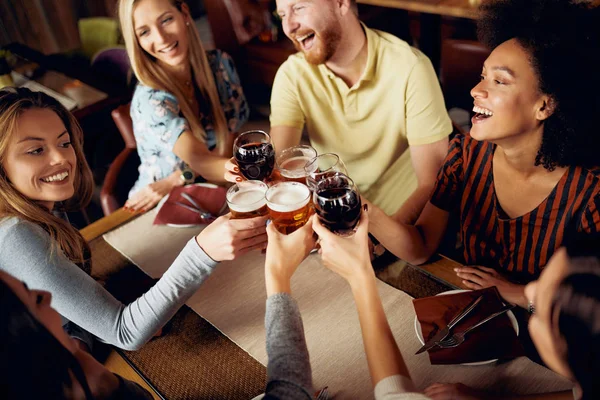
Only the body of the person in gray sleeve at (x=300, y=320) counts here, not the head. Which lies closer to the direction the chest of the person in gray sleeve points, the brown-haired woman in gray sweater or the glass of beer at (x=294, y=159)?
the glass of beer

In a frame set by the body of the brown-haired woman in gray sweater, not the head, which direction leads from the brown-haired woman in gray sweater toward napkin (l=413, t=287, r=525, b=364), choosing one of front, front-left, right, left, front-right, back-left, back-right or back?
front-right

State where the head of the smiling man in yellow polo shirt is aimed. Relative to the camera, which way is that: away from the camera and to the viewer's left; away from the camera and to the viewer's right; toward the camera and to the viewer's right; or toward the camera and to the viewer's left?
toward the camera and to the viewer's left

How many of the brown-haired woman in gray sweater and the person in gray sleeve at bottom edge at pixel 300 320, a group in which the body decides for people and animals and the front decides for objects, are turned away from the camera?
1

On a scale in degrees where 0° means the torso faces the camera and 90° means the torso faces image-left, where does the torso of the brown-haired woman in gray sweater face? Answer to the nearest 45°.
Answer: approximately 270°

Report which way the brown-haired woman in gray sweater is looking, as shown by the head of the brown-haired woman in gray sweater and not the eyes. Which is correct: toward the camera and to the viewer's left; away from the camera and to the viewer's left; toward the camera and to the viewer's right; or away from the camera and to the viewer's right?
toward the camera and to the viewer's right

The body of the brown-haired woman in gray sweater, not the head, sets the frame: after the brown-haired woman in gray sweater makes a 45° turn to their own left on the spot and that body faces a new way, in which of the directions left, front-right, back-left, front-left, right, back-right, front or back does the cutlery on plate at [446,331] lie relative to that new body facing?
right

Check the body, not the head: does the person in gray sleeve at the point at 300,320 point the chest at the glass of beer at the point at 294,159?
yes

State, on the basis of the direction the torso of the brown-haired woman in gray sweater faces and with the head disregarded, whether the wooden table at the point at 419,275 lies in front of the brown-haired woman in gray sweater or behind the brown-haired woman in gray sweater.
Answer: in front
